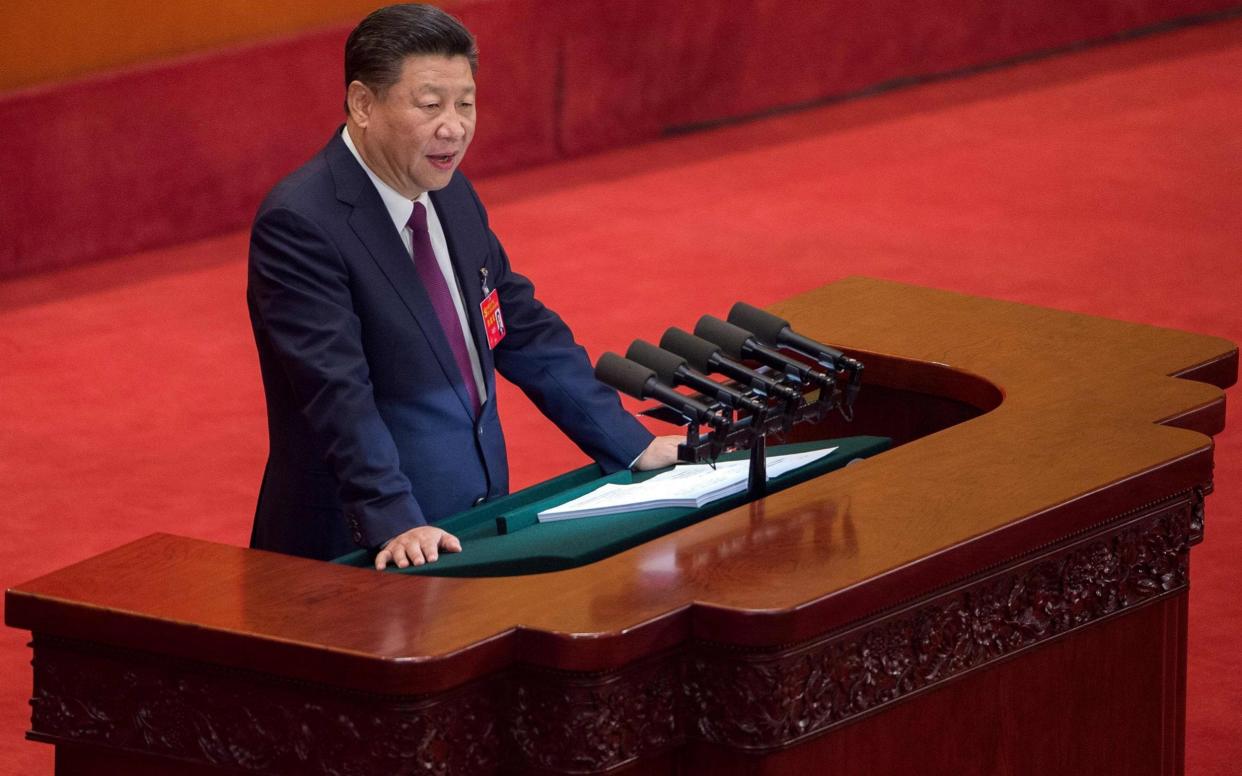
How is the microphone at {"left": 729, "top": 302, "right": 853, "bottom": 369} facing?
to the viewer's left

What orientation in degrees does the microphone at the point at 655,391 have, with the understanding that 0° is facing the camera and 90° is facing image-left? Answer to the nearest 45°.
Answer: approximately 90°

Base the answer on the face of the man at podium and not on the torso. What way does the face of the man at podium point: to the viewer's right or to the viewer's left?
to the viewer's right

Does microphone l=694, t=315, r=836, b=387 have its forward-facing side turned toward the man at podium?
yes

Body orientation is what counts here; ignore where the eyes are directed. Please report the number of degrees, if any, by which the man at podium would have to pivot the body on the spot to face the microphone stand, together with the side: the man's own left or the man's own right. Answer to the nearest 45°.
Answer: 0° — they already face it

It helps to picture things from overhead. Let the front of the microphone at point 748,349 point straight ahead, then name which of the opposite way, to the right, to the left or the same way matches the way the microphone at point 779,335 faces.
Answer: the same way

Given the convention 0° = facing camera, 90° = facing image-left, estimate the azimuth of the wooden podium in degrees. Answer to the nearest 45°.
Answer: approximately 315°

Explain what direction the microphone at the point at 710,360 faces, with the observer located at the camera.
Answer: facing to the left of the viewer

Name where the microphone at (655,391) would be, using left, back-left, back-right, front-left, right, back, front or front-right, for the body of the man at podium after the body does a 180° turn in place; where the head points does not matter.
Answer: back

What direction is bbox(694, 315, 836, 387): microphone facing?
to the viewer's left

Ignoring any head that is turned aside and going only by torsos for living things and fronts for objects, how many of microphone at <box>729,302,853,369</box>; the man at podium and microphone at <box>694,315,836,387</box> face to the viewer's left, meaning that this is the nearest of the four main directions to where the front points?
2

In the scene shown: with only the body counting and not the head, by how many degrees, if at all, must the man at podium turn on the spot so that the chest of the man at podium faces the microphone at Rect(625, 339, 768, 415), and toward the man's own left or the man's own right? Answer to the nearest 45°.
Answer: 0° — they already face it

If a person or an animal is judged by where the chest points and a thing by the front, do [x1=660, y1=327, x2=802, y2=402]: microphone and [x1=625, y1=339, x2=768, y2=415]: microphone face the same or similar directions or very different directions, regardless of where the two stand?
same or similar directions

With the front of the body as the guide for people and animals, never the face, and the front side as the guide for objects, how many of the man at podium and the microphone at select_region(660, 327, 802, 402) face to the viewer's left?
1

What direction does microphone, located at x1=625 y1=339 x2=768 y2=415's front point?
to the viewer's left
